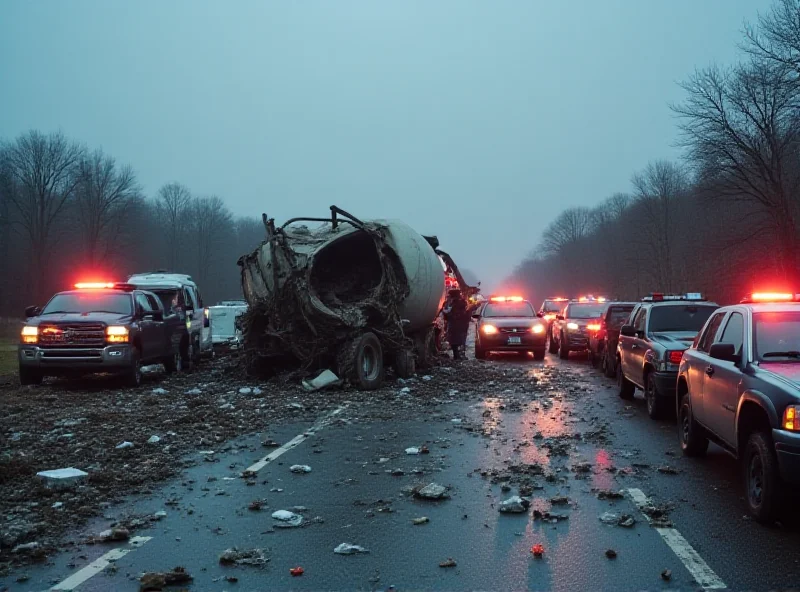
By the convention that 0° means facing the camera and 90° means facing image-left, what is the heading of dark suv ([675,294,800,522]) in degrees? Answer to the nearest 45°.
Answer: approximately 315°

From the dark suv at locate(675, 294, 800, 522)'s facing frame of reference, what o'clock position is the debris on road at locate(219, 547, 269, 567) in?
The debris on road is roughly at 3 o'clock from the dark suv.

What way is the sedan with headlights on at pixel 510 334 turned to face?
toward the camera

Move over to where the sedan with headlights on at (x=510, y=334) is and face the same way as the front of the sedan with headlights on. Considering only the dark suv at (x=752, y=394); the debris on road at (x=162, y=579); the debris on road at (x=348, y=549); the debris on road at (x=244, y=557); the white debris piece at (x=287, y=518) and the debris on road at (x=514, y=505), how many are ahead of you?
6

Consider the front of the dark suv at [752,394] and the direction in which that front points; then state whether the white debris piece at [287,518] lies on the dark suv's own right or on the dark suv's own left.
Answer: on the dark suv's own right
